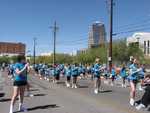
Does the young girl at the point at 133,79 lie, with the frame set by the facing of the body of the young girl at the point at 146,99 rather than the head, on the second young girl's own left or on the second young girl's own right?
on the second young girl's own right

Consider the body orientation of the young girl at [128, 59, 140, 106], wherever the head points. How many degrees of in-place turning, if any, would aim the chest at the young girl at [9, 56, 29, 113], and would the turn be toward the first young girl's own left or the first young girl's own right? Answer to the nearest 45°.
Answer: approximately 135° to the first young girl's own right

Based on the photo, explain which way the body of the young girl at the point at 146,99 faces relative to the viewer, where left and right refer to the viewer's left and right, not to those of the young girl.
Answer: facing to the left of the viewer

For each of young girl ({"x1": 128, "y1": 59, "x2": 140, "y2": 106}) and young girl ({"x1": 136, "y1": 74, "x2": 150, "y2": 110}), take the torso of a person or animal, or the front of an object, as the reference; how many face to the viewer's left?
1
